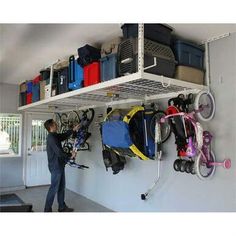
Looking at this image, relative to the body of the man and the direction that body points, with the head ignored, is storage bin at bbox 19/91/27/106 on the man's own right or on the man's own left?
on the man's own left

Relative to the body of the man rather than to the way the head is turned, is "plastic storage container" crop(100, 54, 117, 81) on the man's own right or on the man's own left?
on the man's own right

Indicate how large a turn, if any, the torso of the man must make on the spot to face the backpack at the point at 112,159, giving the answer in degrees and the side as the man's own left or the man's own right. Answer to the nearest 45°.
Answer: approximately 45° to the man's own right

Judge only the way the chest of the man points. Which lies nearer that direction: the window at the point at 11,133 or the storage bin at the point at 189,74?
the storage bin

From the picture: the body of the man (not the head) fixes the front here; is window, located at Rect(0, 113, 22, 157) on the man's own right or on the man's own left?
on the man's own left

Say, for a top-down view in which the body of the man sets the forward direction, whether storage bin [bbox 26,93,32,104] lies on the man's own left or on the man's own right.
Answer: on the man's own left
